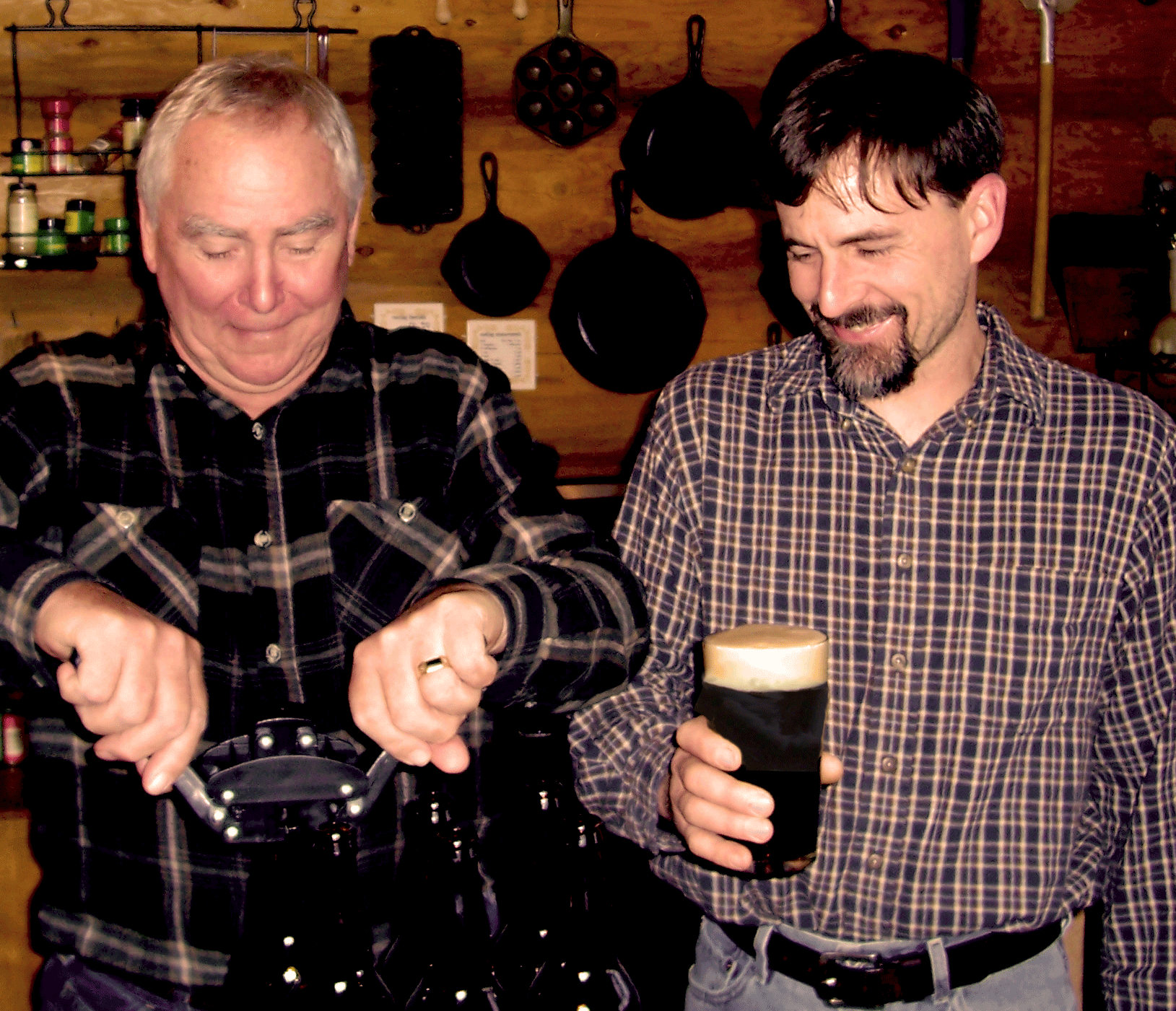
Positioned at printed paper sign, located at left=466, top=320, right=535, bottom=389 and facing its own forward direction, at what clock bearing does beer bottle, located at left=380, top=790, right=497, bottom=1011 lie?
The beer bottle is roughly at 12 o'clock from the printed paper sign.

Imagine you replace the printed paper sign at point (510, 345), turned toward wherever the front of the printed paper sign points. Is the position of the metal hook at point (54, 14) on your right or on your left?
on your right

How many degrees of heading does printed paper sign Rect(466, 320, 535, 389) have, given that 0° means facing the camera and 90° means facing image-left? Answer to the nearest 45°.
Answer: approximately 0°

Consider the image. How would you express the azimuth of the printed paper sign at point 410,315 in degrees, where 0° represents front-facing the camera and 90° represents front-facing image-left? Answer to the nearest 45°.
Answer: approximately 0°

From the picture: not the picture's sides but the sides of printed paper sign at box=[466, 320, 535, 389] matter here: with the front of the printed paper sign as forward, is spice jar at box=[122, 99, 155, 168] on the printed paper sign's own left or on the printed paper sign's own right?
on the printed paper sign's own right
